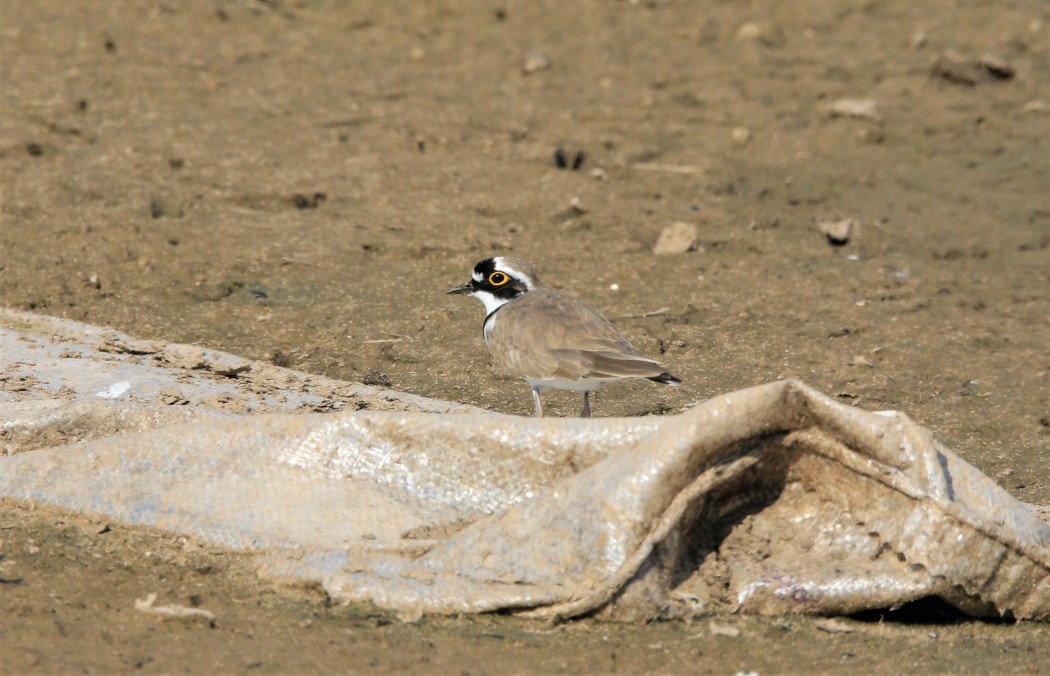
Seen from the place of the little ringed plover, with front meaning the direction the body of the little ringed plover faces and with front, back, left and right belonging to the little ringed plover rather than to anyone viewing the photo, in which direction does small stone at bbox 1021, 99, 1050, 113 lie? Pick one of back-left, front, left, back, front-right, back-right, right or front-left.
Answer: back-right

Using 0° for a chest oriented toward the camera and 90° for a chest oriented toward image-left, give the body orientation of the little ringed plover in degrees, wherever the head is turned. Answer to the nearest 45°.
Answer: approximately 90°

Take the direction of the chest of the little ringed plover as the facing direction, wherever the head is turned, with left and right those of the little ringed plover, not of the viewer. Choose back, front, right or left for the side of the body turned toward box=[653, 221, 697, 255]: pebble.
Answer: right

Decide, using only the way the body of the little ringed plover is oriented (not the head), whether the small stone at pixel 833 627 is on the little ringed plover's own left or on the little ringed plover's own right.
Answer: on the little ringed plover's own left

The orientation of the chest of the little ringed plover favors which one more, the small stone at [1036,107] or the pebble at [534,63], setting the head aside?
the pebble

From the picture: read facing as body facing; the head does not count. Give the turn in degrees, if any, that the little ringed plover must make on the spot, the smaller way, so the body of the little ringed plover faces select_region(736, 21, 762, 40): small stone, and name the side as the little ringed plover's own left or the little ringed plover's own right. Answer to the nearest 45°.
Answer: approximately 90° to the little ringed plover's own right

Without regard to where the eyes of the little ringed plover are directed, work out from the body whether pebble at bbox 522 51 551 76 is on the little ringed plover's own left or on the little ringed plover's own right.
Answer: on the little ringed plover's own right

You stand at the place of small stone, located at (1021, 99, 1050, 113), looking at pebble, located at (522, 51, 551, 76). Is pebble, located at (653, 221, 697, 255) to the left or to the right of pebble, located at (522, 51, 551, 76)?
left

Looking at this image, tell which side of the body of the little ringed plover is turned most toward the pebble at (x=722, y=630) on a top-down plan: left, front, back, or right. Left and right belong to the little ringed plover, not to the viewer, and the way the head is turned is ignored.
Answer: left
